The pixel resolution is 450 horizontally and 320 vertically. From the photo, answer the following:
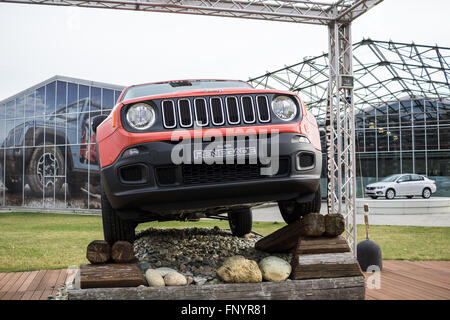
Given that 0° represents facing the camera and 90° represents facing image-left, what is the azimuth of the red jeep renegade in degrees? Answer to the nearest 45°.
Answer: approximately 0°

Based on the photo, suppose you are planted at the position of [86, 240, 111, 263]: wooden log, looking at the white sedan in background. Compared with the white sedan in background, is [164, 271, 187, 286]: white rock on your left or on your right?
right

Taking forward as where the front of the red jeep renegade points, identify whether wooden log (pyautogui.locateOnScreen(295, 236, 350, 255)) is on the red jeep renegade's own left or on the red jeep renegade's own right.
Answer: on the red jeep renegade's own left
